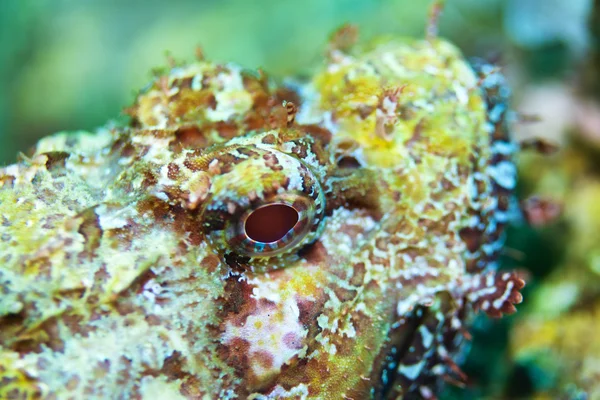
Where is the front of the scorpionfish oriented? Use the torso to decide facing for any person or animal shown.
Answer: to the viewer's right
